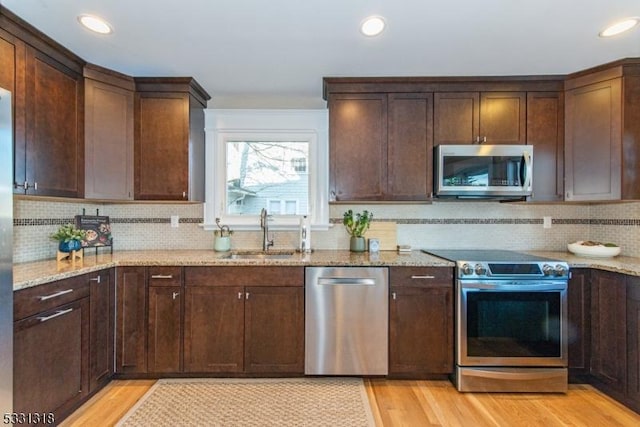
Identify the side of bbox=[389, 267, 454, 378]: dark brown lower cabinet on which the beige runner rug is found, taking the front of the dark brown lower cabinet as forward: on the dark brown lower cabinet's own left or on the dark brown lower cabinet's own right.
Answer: on the dark brown lower cabinet's own right

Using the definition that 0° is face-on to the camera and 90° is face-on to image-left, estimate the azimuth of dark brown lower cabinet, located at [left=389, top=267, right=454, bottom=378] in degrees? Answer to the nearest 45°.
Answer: approximately 0°

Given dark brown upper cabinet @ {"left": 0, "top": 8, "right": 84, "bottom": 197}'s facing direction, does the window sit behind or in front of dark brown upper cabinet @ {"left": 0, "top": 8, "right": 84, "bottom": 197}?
in front

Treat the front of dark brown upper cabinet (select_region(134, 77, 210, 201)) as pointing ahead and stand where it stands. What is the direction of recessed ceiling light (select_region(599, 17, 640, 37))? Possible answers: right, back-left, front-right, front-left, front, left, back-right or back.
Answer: front-left

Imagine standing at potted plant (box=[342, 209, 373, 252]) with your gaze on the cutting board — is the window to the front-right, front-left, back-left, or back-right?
back-left

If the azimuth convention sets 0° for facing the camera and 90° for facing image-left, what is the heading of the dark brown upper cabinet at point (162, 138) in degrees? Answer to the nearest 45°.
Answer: approximately 0°

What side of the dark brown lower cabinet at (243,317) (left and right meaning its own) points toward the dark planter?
right
